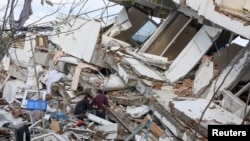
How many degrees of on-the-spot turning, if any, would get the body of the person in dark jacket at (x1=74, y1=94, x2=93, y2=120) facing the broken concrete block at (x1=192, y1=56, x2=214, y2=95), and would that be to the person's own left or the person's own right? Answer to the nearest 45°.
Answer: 0° — they already face it

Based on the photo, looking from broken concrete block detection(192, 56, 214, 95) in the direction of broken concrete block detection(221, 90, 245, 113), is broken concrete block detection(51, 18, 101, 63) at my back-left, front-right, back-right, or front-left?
back-right

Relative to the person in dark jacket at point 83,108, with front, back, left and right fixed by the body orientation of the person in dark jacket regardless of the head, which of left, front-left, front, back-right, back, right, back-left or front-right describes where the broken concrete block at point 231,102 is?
front-right

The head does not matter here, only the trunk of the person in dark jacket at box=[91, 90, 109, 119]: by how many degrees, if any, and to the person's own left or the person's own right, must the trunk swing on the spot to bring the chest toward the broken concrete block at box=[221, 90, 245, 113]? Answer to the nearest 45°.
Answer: approximately 135° to the person's own right

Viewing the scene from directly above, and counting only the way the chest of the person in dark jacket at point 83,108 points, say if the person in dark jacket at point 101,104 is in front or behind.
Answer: in front

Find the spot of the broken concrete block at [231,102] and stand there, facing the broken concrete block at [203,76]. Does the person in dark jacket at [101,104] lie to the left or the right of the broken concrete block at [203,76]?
left

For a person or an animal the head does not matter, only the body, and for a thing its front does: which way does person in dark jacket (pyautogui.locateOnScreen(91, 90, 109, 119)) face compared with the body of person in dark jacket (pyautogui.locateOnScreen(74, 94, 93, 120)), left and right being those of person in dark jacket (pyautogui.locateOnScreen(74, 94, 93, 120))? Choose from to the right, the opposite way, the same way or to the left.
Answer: to the left
